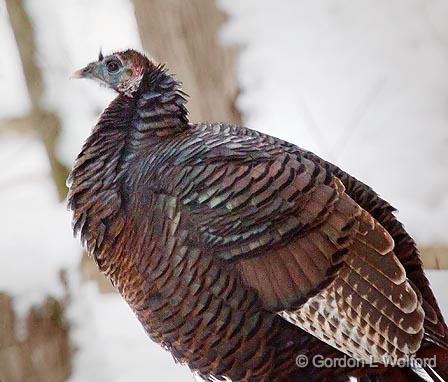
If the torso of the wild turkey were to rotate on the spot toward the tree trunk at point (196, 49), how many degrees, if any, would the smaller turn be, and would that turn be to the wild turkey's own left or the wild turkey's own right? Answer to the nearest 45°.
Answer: approximately 90° to the wild turkey's own right

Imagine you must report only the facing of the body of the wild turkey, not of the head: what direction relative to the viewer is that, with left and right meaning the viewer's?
facing to the left of the viewer
